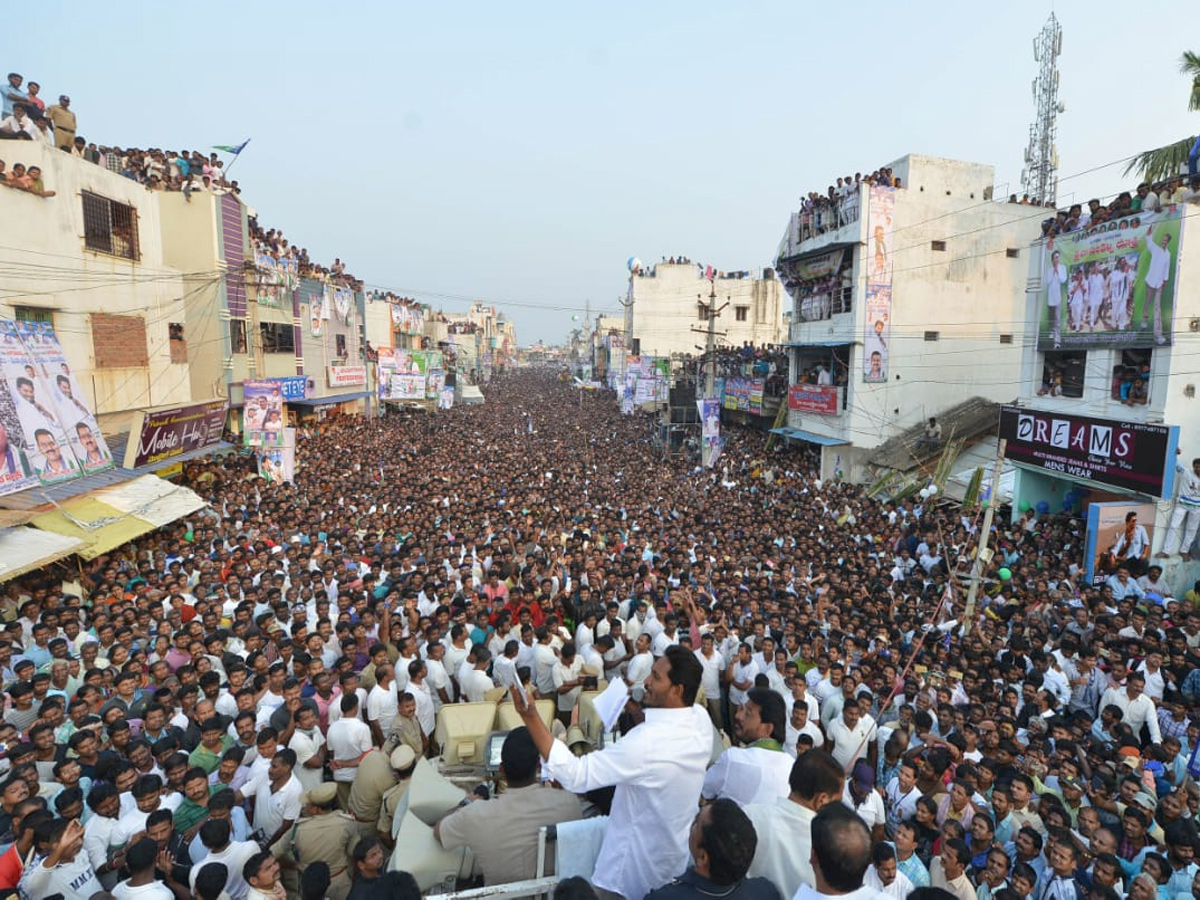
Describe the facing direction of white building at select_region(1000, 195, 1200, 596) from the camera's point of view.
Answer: facing the viewer and to the left of the viewer

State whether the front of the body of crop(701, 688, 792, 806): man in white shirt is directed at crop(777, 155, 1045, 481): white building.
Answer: no

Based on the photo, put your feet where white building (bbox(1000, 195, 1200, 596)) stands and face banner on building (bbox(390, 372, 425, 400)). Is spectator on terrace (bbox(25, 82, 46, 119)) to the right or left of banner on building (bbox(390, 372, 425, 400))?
left

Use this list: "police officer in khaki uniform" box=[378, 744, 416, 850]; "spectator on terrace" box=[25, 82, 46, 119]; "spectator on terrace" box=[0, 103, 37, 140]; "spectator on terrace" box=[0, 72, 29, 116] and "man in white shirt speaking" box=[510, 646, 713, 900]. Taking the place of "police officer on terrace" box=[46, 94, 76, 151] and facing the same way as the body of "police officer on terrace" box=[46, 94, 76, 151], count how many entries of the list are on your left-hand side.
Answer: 0

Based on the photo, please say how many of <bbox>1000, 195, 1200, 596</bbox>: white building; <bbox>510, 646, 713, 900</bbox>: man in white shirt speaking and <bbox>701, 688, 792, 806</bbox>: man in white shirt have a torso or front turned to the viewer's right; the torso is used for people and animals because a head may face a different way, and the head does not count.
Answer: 0

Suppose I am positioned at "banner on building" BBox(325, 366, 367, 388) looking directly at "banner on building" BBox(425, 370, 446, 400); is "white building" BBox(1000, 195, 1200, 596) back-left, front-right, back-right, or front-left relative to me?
back-right

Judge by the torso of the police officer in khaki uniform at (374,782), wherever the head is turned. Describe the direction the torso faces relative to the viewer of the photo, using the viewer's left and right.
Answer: facing away from the viewer and to the right of the viewer

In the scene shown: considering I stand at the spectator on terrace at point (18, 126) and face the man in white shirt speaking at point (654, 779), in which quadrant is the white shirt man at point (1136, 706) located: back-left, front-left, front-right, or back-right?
front-left

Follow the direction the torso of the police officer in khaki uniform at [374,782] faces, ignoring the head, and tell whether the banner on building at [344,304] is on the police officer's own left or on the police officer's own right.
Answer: on the police officer's own left

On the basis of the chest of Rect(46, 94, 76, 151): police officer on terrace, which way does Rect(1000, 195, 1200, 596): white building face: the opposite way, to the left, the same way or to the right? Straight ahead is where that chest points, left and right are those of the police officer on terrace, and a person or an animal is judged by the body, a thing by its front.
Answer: the opposite way

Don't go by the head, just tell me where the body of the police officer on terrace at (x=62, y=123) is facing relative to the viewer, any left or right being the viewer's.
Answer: facing the viewer and to the right of the viewer

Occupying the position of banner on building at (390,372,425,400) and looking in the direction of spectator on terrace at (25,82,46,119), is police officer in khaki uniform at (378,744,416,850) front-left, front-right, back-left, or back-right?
front-left

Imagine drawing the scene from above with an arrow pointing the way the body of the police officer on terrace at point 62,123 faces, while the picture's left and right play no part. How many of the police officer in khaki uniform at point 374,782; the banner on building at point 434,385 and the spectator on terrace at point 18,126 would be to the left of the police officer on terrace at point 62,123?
1

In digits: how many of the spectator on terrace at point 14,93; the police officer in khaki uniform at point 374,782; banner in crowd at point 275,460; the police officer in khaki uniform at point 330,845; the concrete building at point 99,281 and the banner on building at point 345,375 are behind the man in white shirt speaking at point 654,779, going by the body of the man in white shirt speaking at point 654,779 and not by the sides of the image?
0

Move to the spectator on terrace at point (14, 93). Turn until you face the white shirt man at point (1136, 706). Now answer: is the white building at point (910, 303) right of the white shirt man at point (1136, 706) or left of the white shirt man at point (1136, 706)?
left

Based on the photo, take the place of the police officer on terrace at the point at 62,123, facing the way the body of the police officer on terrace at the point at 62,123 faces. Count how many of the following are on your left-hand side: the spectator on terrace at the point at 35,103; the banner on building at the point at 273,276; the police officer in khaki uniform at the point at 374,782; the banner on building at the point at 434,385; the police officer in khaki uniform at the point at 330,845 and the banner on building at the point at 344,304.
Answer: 3

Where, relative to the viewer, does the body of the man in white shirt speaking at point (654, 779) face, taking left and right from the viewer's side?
facing away from the viewer and to the left of the viewer
